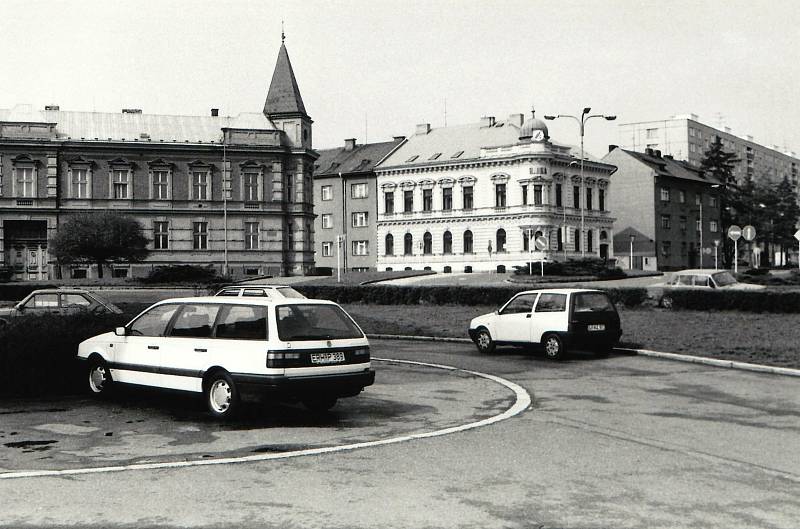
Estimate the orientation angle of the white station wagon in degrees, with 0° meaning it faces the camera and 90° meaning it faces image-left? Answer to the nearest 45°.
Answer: approximately 135°
